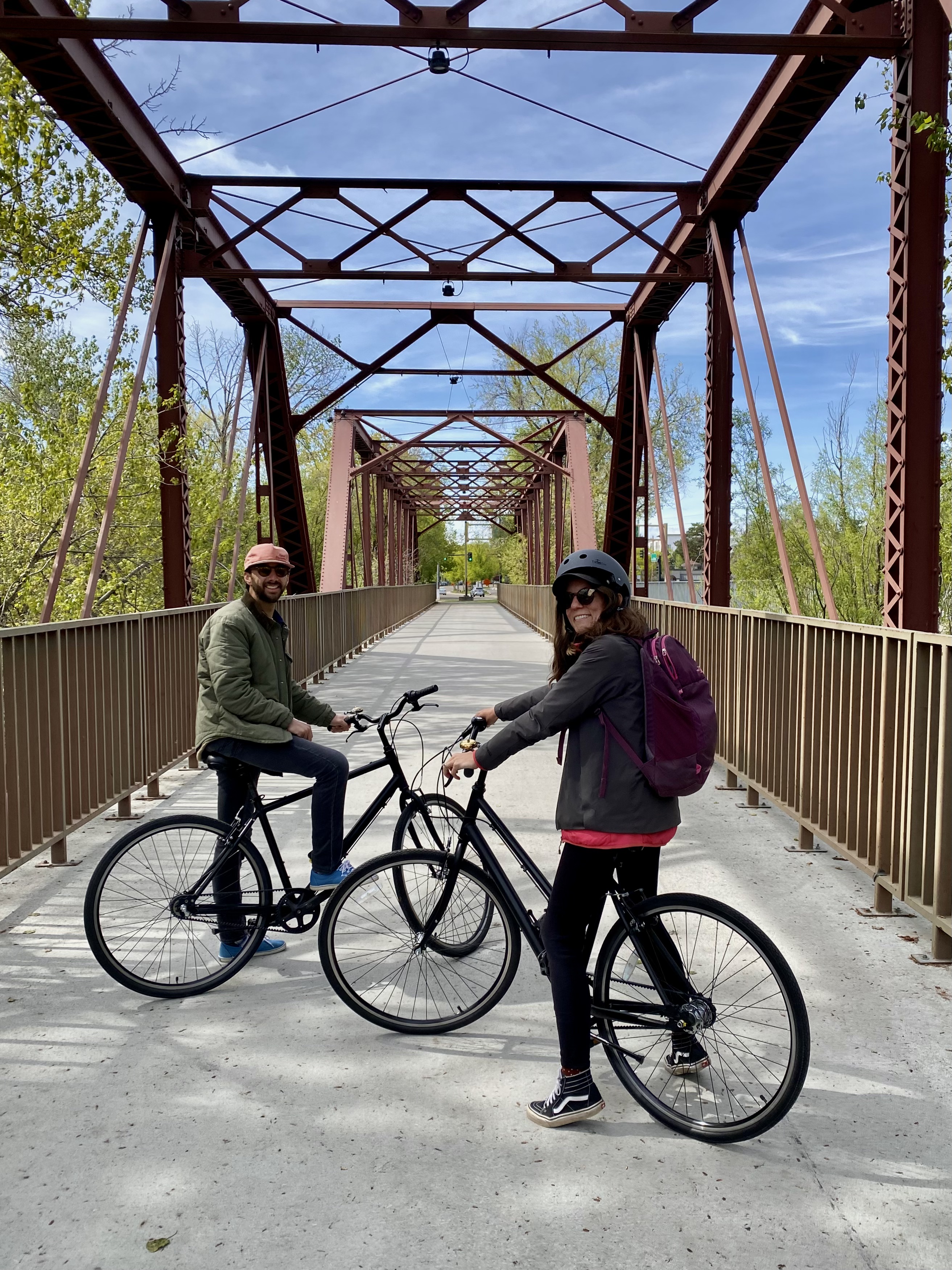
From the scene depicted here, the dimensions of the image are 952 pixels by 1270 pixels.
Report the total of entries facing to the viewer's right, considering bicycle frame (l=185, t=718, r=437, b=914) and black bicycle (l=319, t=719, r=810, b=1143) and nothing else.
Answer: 1

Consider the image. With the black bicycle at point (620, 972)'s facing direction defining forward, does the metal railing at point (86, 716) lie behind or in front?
in front

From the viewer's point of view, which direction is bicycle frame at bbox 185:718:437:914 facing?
to the viewer's right

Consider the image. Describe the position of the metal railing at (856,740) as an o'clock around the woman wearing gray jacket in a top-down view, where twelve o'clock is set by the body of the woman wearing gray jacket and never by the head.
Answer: The metal railing is roughly at 4 o'clock from the woman wearing gray jacket.

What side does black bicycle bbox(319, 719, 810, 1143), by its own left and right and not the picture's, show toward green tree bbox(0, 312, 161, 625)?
front

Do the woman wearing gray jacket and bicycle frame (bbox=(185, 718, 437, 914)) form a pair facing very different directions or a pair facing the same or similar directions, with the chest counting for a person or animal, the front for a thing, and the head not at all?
very different directions

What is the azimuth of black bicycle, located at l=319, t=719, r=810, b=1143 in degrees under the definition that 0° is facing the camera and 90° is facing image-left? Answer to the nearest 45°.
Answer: approximately 135°

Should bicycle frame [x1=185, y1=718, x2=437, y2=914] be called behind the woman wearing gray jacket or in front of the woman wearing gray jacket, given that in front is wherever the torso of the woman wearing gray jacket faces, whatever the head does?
in front

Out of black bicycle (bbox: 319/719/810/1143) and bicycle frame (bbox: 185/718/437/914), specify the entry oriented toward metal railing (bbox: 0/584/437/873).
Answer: the black bicycle

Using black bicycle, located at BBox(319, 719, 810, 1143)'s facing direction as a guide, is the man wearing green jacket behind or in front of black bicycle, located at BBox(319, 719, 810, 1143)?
in front

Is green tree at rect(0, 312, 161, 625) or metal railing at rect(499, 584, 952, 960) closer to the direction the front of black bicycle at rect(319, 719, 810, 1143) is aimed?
the green tree

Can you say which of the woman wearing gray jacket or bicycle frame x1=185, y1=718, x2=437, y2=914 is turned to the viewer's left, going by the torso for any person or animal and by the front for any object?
the woman wearing gray jacket

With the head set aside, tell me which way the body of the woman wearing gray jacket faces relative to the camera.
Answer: to the viewer's left
